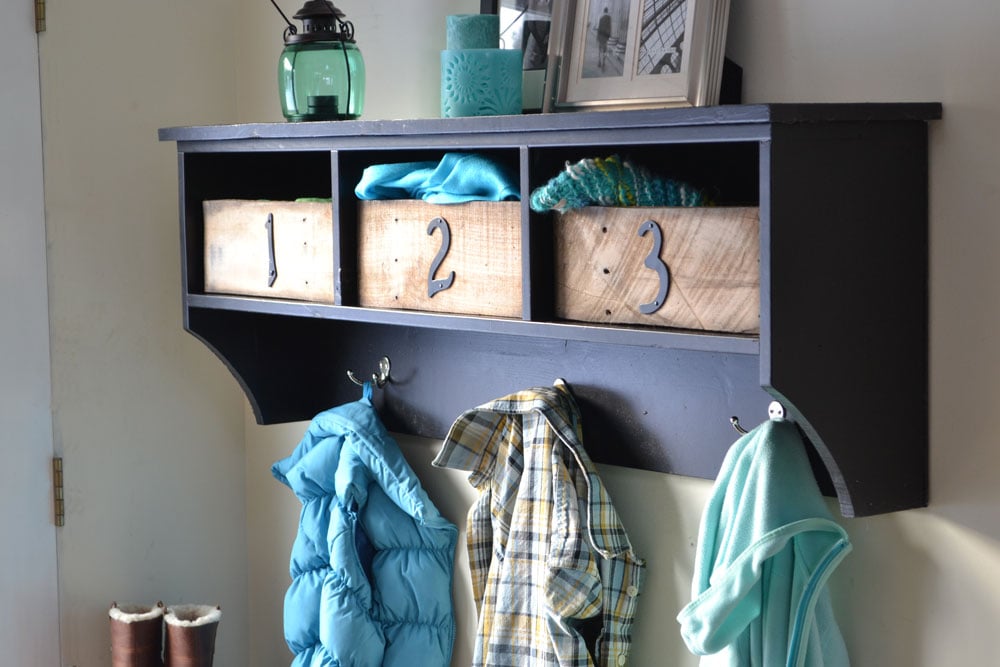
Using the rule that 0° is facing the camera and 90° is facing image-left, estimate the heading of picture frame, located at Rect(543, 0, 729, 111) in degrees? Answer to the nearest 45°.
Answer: approximately 45°

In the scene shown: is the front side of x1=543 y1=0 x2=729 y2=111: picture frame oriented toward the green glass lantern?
no

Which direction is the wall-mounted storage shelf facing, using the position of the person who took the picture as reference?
facing the viewer and to the left of the viewer

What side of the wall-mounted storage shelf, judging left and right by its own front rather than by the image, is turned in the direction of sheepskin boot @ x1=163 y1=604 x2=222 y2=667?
right
